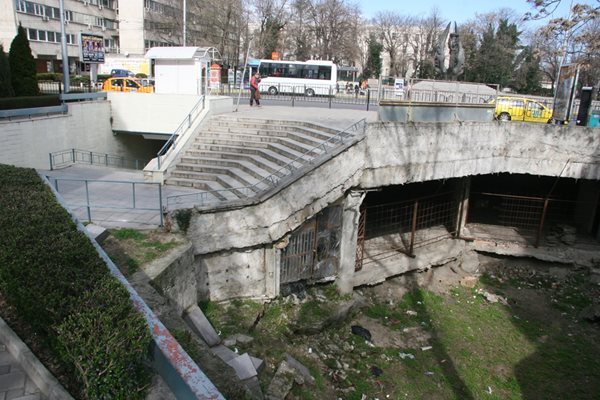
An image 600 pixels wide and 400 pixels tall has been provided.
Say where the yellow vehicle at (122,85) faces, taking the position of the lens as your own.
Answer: facing to the right of the viewer

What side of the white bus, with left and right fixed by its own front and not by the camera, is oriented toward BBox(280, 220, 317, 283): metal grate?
left

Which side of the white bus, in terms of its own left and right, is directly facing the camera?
left

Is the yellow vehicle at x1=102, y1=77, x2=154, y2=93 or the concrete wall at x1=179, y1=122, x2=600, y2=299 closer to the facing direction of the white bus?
the yellow vehicle

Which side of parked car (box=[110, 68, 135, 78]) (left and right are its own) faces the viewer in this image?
right

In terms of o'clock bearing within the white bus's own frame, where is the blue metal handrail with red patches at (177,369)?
The blue metal handrail with red patches is roughly at 9 o'clock from the white bus.

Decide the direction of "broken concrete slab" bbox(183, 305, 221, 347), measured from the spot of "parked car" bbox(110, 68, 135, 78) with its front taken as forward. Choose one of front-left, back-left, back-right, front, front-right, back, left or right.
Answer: right

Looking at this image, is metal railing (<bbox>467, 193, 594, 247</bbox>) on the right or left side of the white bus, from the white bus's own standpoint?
on its left

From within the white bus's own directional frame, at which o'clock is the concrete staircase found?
The concrete staircase is roughly at 9 o'clock from the white bus.
